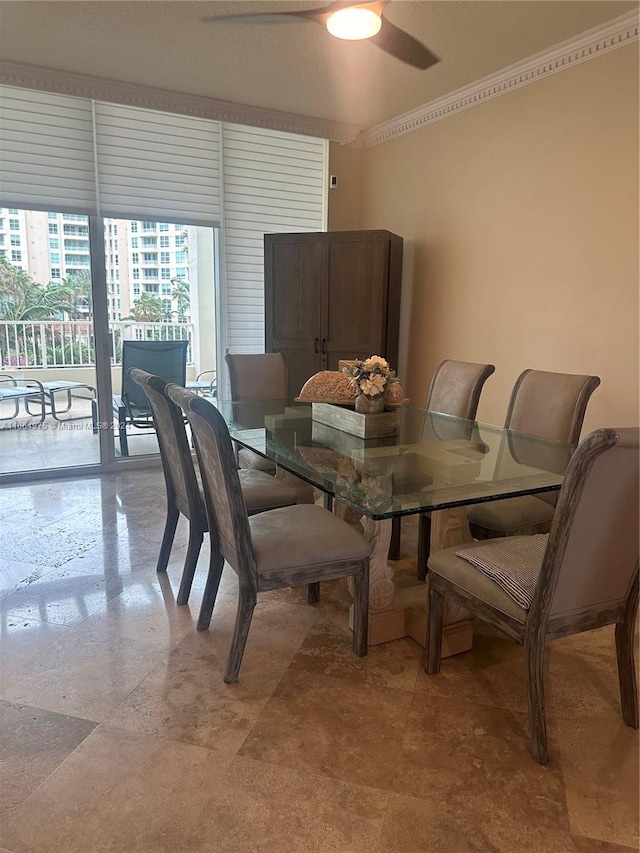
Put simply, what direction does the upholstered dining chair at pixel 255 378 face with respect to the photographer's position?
facing the viewer and to the right of the viewer

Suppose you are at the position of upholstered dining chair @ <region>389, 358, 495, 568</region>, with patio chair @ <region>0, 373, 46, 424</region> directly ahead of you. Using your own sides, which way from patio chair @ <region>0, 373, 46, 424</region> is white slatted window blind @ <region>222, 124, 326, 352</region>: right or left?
right

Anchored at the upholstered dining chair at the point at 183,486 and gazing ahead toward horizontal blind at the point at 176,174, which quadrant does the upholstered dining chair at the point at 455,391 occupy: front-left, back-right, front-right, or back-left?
front-right

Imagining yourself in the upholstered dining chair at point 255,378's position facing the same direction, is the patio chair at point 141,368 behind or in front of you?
behind

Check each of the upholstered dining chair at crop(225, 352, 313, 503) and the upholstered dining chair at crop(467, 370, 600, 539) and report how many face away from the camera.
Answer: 0

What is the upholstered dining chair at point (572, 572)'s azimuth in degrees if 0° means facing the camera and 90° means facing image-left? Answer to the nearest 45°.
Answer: approximately 135°

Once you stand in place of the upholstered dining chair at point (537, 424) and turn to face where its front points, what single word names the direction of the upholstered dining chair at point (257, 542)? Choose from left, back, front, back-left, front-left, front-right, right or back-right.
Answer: front

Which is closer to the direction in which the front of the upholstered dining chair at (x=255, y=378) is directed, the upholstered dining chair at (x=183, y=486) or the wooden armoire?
the upholstered dining chair

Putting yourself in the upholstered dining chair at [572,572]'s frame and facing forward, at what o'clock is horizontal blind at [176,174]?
The horizontal blind is roughly at 12 o'clock from the upholstered dining chair.

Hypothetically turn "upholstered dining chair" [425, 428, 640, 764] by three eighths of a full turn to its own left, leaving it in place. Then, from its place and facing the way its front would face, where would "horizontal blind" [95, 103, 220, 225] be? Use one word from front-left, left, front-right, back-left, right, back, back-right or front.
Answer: back-right

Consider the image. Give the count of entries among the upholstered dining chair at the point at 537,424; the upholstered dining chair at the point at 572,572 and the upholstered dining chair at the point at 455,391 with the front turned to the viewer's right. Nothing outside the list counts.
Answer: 0

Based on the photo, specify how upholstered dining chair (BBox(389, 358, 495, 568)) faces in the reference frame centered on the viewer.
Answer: facing the viewer and to the left of the viewer

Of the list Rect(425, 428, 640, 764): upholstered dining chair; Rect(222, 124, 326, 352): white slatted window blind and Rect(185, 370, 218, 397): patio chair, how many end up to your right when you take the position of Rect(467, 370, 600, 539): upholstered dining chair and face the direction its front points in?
2

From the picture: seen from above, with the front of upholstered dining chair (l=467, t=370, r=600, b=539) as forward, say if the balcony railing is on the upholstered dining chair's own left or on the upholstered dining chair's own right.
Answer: on the upholstered dining chair's own right

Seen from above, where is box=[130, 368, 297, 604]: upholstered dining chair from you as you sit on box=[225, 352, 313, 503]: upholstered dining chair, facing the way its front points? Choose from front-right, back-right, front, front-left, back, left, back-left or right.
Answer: front-right

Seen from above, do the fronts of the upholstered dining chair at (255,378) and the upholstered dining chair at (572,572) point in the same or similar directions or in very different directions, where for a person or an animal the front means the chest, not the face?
very different directions

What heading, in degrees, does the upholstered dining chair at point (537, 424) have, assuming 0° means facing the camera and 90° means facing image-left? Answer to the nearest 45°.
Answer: approximately 45°

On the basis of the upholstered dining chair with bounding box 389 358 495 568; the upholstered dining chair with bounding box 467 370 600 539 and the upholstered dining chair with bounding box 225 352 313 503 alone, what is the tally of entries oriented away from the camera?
0
